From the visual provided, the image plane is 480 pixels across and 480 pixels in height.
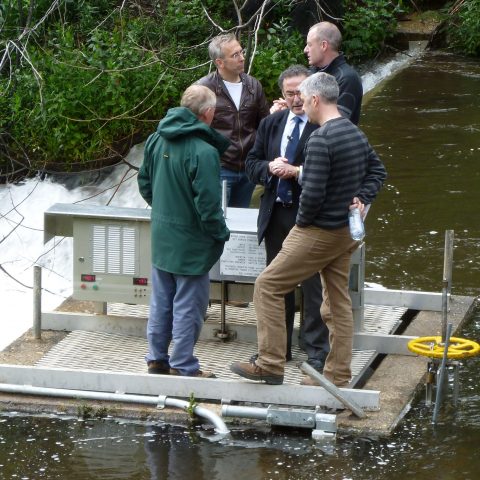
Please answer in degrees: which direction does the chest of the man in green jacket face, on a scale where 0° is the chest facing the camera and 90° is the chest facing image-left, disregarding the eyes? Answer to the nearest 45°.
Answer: approximately 225°

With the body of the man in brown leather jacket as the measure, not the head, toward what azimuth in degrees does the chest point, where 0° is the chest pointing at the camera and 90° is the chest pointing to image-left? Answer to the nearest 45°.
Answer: approximately 0°

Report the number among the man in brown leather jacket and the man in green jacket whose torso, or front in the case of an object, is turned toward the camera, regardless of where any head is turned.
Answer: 1

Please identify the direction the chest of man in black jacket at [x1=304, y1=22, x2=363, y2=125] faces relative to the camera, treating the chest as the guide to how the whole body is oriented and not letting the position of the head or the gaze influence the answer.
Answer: to the viewer's left

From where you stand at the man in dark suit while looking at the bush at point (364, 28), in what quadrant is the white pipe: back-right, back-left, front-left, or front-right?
back-left

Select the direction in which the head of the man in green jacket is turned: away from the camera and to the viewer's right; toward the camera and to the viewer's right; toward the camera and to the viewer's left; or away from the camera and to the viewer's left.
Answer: away from the camera and to the viewer's right

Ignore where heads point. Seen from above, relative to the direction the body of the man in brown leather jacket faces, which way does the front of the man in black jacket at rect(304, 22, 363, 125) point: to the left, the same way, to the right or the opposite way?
to the right
